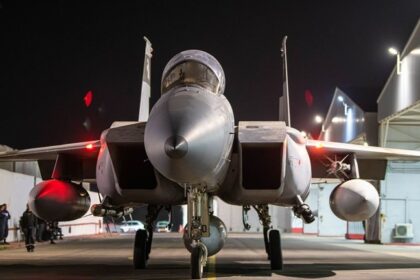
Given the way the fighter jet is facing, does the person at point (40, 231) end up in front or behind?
behind

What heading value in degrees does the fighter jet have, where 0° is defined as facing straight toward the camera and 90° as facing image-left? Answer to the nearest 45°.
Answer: approximately 0°

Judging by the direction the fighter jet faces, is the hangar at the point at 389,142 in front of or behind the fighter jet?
behind

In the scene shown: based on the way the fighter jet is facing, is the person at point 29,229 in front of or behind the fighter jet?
behind
